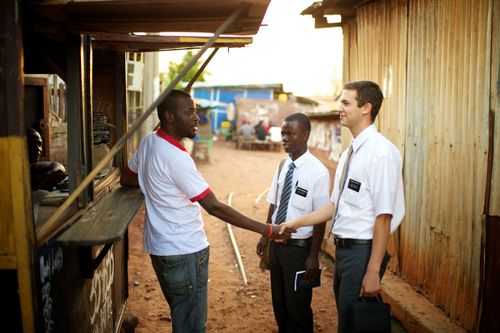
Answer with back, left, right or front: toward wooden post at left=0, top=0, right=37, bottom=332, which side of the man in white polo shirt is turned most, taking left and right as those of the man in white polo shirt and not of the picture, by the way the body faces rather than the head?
back

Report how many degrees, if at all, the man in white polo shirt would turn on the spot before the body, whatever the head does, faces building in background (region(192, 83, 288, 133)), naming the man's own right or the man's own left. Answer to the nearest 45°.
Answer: approximately 45° to the man's own left

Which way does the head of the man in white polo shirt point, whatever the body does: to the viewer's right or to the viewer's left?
to the viewer's right

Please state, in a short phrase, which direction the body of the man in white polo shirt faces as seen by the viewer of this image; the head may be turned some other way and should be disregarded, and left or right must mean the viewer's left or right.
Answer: facing away from the viewer and to the right of the viewer

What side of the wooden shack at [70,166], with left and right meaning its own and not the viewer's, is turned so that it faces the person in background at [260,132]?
left

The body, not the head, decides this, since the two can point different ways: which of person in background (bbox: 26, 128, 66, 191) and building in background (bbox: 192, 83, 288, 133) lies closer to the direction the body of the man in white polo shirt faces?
the building in background

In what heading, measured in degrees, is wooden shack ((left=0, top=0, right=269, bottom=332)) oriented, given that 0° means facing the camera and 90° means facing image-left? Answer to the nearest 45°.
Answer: approximately 270°

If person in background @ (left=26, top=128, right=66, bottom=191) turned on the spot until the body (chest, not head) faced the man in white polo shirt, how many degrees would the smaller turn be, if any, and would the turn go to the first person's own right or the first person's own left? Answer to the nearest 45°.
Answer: approximately 45° to the first person's own right

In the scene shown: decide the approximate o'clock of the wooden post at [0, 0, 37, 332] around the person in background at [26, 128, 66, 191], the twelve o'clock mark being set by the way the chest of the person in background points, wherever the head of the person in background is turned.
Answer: The wooden post is roughly at 3 o'clock from the person in background.

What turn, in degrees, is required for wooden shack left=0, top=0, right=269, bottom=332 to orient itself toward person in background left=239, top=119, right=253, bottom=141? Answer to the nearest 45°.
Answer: approximately 90° to its left

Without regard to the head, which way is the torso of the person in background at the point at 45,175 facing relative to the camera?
to the viewer's right
